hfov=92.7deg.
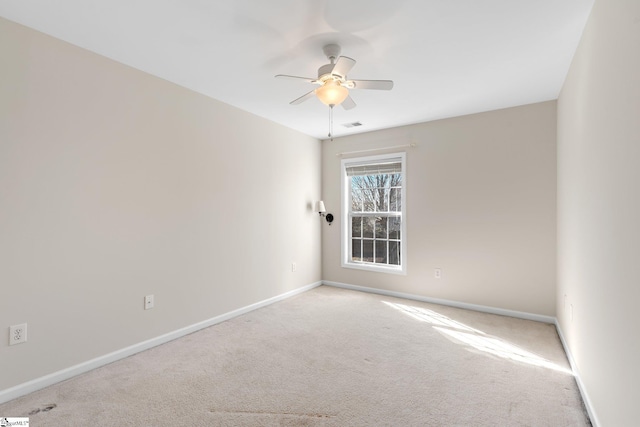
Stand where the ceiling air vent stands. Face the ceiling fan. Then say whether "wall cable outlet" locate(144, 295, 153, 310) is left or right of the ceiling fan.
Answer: right

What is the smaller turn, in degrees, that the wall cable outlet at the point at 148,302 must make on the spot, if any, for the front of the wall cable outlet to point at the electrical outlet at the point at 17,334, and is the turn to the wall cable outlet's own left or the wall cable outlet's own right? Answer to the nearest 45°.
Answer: approximately 90° to the wall cable outlet's own right

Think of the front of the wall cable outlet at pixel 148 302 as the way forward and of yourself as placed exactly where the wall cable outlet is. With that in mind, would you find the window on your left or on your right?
on your left

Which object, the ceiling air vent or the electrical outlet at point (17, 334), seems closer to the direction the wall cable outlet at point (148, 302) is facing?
the ceiling air vent

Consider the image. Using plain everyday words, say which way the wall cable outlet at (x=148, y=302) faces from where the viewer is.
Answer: facing the viewer and to the right of the viewer
